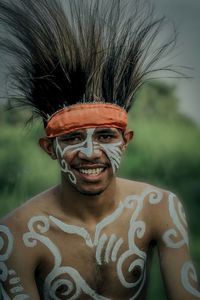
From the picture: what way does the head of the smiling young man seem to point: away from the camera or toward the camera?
toward the camera

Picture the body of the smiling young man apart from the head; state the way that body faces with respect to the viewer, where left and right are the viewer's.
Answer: facing the viewer
